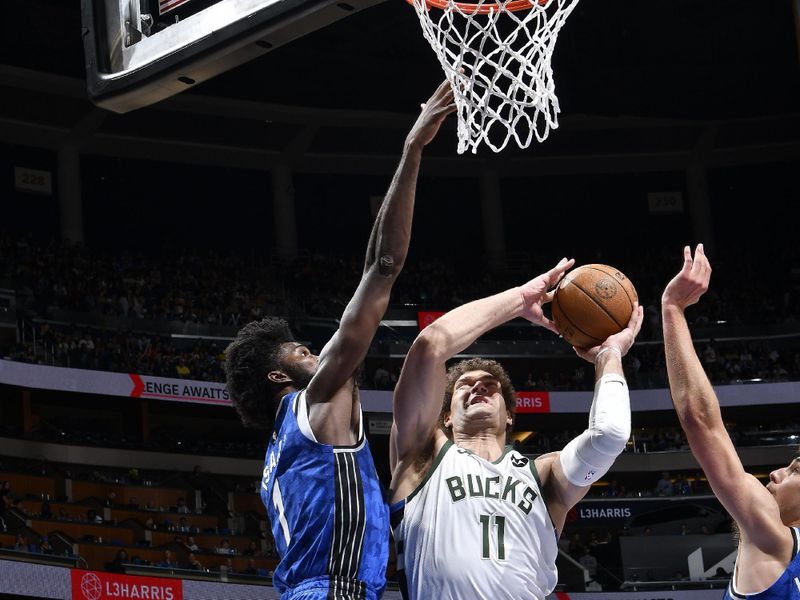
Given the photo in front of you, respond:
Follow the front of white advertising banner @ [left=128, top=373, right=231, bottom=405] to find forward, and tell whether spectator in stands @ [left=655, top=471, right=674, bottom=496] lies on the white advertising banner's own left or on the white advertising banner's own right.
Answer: on the white advertising banner's own left

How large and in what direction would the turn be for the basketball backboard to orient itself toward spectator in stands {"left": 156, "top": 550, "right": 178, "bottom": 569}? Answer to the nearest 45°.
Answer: approximately 45° to its left

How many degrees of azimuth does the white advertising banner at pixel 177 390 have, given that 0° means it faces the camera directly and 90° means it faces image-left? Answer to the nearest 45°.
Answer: approximately 0°

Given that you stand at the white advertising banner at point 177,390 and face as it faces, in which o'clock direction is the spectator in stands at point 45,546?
The spectator in stands is roughly at 1 o'clock from the white advertising banner.

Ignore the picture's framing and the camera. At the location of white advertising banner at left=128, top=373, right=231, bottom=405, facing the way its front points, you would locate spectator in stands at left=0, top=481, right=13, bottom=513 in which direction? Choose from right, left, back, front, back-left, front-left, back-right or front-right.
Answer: front-right

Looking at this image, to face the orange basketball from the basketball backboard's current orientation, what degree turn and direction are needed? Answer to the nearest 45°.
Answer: approximately 45° to its right

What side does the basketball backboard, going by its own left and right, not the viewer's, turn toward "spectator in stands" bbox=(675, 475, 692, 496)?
front

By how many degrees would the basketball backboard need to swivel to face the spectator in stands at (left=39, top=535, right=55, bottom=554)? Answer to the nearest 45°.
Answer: approximately 45° to its left

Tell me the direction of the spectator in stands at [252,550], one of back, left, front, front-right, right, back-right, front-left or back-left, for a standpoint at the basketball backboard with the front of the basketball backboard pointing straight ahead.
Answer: front-left

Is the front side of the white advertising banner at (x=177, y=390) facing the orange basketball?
yes

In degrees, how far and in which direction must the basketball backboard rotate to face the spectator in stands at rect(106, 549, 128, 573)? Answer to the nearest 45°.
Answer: approximately 45° to its left

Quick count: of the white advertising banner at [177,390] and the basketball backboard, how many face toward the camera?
1
